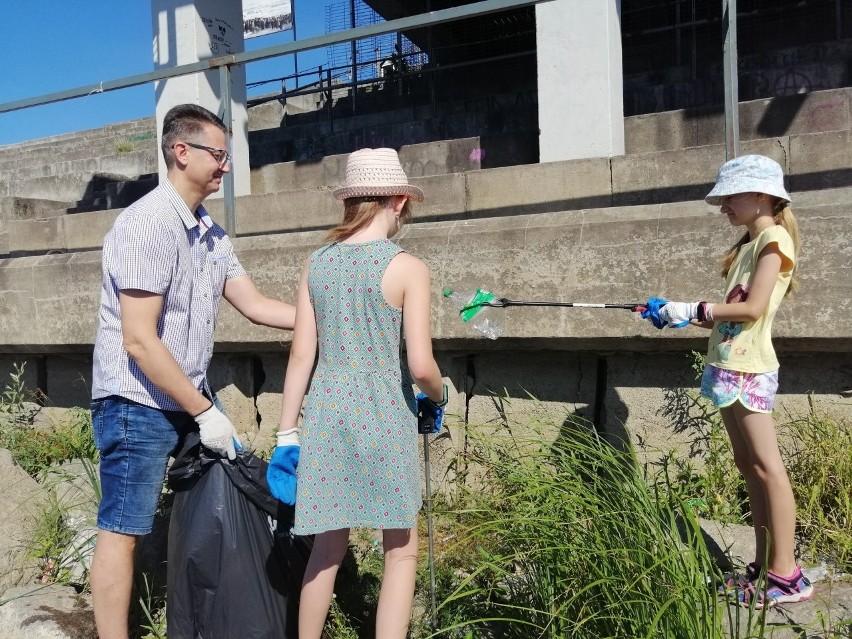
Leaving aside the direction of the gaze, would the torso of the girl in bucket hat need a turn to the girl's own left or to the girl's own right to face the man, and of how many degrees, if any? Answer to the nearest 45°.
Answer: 0° — they already face them

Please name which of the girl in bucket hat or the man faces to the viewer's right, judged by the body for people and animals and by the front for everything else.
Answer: the man

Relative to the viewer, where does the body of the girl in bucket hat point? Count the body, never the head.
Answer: to the viewer's left

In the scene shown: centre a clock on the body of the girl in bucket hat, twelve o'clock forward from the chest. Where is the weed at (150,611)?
The weed is roughly at 12 o'clock from the girl in bucket hat.

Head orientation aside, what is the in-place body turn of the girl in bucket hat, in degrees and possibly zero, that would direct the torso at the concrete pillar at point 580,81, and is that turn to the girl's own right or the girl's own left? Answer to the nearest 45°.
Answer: approximately 90° to the girl's own right

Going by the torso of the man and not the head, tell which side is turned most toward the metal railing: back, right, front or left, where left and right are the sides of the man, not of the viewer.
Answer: left

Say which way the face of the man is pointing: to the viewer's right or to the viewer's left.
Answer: to the viewer's right

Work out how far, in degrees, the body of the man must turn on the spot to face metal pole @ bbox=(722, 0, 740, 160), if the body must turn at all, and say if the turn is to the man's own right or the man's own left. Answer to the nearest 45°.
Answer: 0° — they already face it

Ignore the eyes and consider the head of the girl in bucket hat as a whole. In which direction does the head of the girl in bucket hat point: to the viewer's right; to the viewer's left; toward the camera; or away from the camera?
to the viewer's left

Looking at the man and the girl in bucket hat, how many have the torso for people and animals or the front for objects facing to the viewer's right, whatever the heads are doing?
1

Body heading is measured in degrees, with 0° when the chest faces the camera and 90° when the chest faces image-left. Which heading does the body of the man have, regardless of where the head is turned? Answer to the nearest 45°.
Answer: approximately 270°

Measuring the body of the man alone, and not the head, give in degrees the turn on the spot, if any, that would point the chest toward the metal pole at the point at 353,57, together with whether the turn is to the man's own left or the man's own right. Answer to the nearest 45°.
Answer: approximately 90° to the man's own left
